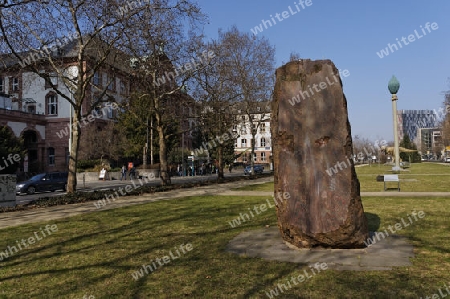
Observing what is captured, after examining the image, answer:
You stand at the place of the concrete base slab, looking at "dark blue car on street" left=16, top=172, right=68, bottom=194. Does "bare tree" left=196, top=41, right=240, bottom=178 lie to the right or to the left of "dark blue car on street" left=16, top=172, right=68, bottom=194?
right

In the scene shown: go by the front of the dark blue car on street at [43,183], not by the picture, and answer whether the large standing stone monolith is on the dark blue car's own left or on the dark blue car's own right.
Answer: on the dark blue car's own left

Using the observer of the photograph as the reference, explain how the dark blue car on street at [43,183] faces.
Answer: facing the viewer and to the left of the viewer

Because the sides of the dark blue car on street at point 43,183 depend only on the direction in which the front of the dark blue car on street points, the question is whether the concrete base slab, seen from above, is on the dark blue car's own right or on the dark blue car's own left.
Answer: on the dark blue car's own left

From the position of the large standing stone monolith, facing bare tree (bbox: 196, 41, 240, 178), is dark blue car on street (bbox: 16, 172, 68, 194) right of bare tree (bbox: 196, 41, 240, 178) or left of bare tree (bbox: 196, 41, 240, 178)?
left
